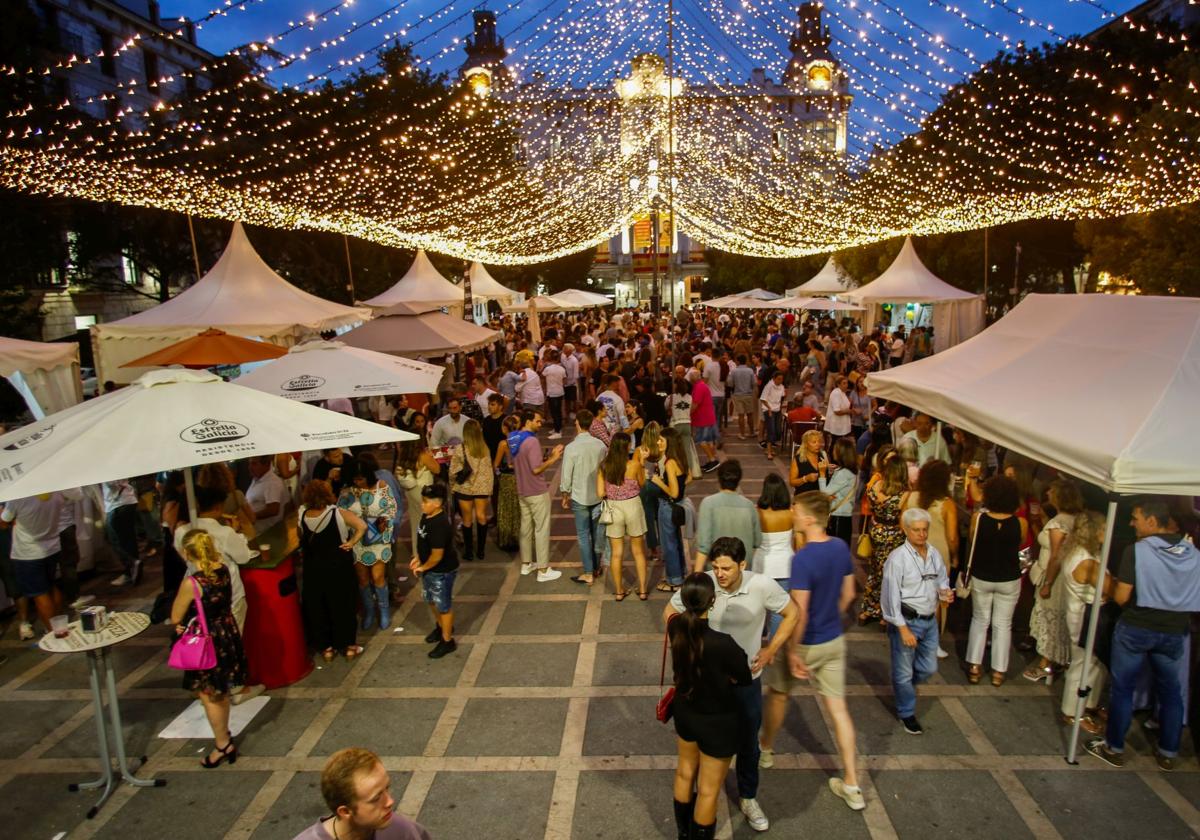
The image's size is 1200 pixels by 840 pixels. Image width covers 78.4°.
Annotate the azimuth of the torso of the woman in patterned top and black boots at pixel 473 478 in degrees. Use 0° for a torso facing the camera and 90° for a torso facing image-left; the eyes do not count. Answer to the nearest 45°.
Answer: approximately 180°

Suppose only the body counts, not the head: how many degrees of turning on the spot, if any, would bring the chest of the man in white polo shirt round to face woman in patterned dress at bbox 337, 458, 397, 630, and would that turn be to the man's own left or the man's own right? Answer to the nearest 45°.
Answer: approximately 90° to the man's own right

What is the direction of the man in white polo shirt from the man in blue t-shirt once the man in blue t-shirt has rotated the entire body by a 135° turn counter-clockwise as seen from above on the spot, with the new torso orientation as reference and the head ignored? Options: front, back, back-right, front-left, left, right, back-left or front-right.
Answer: front-right

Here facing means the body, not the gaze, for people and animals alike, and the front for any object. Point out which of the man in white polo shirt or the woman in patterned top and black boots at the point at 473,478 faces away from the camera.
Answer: the woman in patterned top and black boots

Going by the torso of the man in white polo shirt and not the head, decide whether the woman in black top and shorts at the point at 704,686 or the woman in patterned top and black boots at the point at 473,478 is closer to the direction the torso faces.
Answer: the woman in black top and shorts

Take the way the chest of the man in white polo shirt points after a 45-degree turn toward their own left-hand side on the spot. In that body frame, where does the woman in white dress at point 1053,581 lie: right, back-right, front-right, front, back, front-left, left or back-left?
back-left

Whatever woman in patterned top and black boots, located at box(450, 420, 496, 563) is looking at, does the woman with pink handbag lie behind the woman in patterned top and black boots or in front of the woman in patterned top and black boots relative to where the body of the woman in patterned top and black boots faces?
behind

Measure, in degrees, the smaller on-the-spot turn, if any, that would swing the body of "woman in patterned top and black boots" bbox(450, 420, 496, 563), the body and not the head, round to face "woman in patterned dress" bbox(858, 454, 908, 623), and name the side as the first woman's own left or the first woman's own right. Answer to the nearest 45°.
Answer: approximately 135° to the first woman's own right

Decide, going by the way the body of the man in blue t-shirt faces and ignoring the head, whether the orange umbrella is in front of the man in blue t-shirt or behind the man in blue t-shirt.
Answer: in front

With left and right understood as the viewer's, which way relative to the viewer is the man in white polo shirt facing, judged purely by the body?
facing the viewer and to the left of the viewer

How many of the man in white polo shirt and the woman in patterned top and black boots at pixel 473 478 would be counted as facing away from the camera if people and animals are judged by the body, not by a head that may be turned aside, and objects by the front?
1
